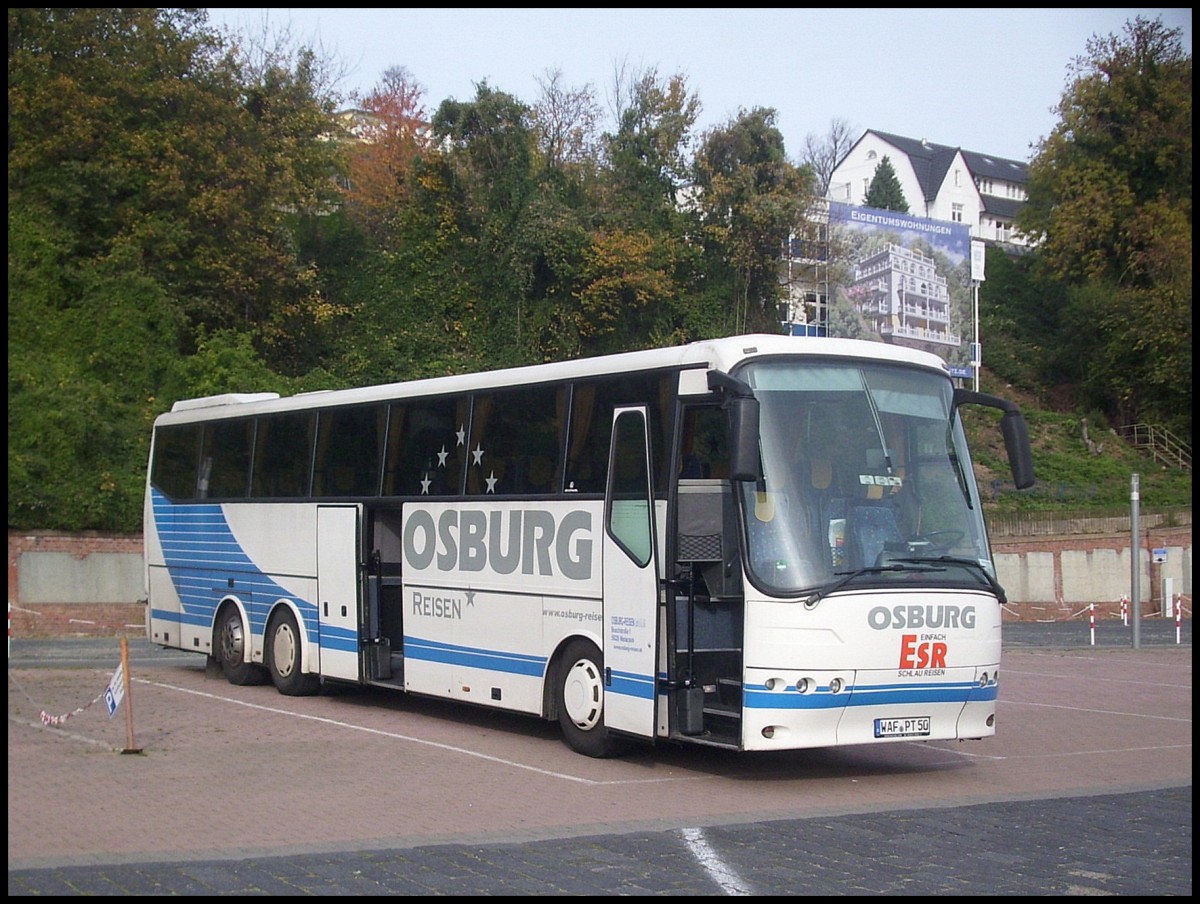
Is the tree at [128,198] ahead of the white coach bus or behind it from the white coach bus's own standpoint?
behind

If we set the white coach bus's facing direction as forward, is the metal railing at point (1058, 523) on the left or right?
on its left

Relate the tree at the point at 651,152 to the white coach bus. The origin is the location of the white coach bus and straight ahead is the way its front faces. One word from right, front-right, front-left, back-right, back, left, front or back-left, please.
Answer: back-left

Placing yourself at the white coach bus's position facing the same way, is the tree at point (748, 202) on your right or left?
on your left

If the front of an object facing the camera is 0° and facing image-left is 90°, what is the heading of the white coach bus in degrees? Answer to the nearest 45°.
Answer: approximately 315°
